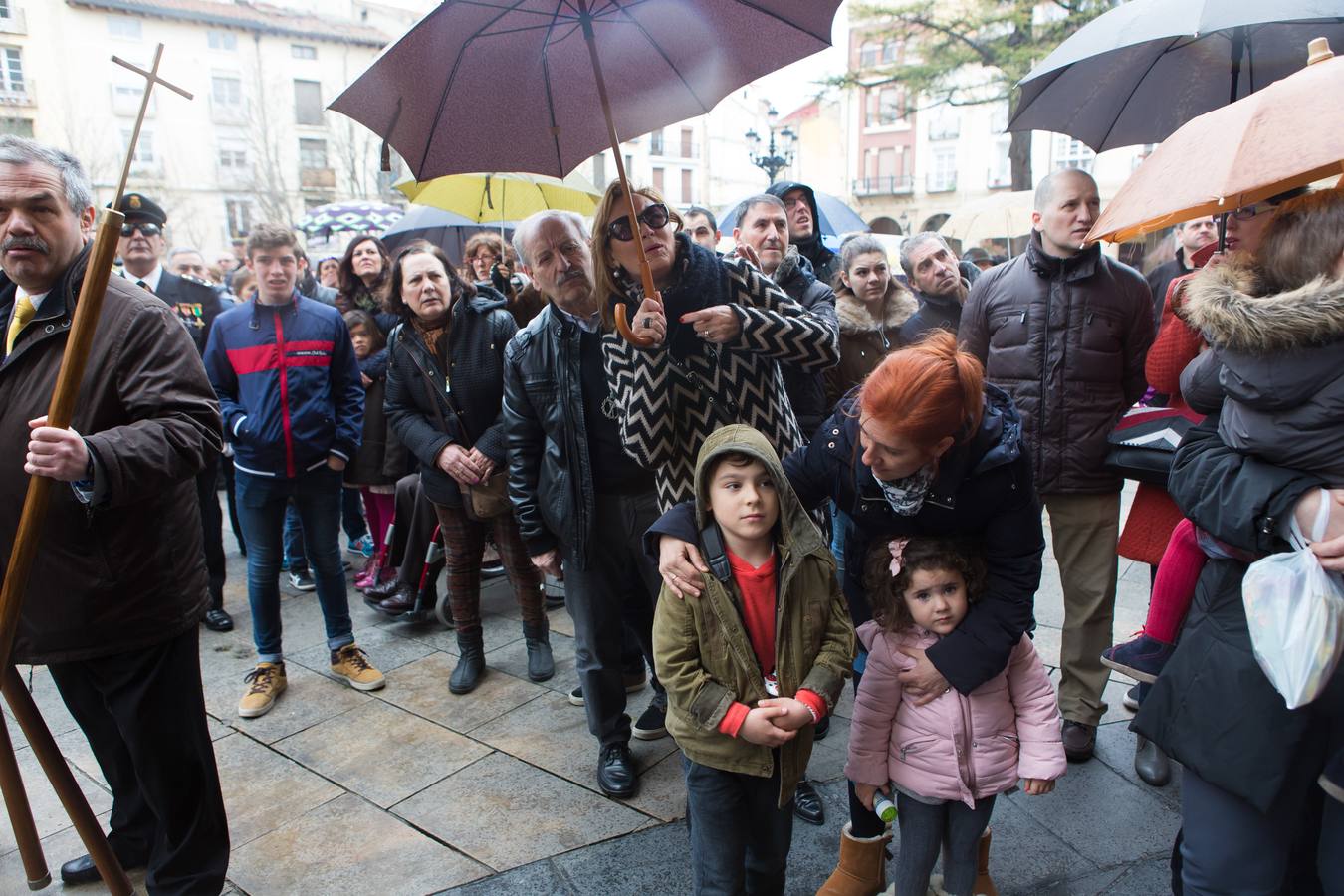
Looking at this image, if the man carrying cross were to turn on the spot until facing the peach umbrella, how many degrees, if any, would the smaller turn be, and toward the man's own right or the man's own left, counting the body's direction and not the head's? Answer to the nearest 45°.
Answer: approximately 90° to the man's own left

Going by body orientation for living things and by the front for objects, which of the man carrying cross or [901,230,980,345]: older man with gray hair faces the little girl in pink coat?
the older man with gray hair

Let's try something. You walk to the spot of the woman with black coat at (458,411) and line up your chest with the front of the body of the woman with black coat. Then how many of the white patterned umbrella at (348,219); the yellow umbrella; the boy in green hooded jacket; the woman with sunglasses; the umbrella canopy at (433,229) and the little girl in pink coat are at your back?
3

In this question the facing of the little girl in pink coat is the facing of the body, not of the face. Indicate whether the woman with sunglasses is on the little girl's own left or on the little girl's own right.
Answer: on the little girl's own right

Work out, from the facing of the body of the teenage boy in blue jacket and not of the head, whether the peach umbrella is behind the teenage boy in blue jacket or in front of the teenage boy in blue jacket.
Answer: in front

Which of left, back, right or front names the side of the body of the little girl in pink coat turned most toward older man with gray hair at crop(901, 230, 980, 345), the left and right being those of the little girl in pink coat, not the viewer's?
back

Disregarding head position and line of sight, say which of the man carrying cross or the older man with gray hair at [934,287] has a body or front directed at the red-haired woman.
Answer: the older man with gray hair

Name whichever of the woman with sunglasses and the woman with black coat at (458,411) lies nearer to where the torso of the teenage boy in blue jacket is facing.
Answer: the woman with sunglasses

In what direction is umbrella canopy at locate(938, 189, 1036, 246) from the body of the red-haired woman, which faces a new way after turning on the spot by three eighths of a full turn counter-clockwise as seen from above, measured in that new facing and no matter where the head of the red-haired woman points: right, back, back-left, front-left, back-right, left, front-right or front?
left

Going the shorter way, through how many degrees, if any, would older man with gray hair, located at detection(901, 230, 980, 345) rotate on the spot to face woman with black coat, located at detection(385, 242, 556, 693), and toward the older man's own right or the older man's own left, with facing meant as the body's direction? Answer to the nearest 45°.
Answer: approximately 45° to the older man's own right

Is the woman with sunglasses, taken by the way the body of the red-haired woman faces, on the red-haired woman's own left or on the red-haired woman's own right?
on the red-haired woman's own right

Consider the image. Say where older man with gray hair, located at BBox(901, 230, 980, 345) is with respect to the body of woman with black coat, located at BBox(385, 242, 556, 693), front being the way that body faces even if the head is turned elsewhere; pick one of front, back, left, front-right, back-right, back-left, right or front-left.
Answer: left

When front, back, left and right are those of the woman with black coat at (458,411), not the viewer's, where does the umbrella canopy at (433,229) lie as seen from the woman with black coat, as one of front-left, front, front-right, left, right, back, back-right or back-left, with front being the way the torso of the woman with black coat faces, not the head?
back
